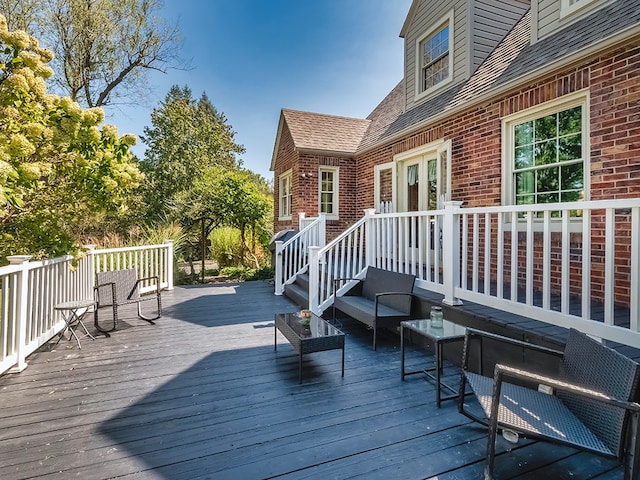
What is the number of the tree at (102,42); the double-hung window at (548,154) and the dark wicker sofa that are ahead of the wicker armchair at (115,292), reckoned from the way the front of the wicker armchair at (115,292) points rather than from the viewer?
2

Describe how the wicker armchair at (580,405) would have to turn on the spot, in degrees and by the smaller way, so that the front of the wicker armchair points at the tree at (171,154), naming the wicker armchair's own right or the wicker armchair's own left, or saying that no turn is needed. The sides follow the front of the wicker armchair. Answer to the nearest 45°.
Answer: approximately 45° to the wicker armchair's own right

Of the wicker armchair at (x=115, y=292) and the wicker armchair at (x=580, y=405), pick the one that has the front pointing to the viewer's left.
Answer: the wicker armchair at (x=580, y=405)

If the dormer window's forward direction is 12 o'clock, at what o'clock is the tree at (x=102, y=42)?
The tree is roughly at 2 o'clock from the dormer window.

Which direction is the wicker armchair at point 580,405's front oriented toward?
to the viewer's left

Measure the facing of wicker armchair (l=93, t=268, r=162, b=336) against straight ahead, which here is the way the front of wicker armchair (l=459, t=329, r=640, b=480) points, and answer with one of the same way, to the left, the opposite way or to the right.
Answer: the opposite way

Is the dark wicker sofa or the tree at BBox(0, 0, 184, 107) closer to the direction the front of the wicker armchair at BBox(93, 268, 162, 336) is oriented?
the dark wicker sofa

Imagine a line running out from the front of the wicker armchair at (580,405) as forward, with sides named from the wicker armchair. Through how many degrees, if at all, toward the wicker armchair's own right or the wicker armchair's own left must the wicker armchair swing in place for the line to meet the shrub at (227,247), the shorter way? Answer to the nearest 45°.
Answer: approximately 45° to the wicker armchair's own right

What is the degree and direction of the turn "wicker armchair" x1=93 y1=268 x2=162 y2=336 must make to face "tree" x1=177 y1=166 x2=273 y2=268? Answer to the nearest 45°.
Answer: approximately 90° to its left

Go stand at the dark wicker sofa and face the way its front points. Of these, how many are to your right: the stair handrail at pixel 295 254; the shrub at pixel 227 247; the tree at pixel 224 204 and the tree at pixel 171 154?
4

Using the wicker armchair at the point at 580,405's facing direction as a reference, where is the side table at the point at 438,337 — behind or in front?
in front

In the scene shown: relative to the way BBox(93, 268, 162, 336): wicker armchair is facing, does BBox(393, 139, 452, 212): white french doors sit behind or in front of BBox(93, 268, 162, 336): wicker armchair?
in front

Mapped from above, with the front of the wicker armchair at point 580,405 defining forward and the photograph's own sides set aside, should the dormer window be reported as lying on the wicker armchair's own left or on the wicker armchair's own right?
on the wicker armchair's own right

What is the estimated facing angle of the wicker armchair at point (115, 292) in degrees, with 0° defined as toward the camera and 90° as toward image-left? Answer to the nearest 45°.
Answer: approximately 315°

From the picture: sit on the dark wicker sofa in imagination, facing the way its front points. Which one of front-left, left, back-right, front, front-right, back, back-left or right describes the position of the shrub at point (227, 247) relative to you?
right
